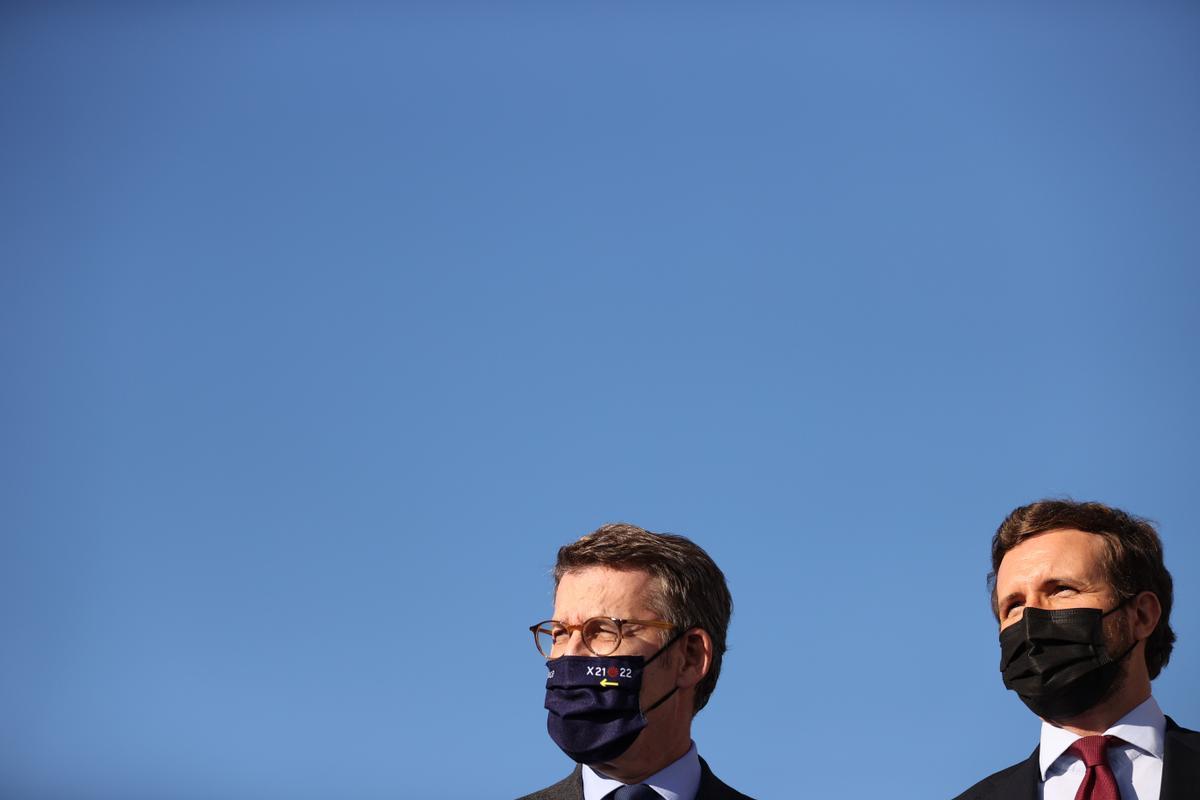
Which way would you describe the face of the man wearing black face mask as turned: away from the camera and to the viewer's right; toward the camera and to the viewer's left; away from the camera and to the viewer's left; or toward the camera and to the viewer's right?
toward the camera and to the viewer's left

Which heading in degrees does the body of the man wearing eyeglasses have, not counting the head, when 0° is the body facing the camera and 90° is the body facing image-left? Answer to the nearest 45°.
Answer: approximately 45°

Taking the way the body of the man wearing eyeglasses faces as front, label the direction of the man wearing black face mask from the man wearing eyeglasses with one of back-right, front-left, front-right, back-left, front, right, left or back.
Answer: back-left
